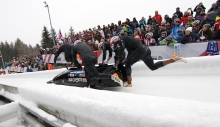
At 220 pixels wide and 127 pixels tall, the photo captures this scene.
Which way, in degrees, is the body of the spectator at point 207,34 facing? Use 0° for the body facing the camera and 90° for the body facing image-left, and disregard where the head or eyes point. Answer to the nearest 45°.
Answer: approximately 45°

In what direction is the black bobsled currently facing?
to the viewer's left

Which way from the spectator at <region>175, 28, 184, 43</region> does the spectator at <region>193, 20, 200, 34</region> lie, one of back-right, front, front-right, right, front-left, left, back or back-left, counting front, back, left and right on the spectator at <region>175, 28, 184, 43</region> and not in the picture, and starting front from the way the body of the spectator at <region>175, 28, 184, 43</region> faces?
back

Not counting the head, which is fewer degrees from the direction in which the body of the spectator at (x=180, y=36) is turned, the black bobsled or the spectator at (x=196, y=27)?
the black bobsled

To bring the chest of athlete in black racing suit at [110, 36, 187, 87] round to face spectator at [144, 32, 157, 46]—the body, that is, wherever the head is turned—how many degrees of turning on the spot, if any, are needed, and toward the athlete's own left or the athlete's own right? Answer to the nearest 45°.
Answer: approximately 90° to the athlete's own right

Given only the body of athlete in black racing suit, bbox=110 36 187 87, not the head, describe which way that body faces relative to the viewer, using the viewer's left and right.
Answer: facing to the left of the viewer

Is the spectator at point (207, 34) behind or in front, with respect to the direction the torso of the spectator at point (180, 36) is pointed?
behind

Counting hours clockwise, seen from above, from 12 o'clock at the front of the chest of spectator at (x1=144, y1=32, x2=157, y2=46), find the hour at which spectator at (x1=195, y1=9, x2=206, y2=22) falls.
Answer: spectator at (x1=195, y1=9, x2=206, y2=22) is roughly at 7 o'clock from spectator at (x1=144, y1=32, x2=157, y2=46).

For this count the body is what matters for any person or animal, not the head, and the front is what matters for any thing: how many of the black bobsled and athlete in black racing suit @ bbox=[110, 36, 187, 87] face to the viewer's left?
2
